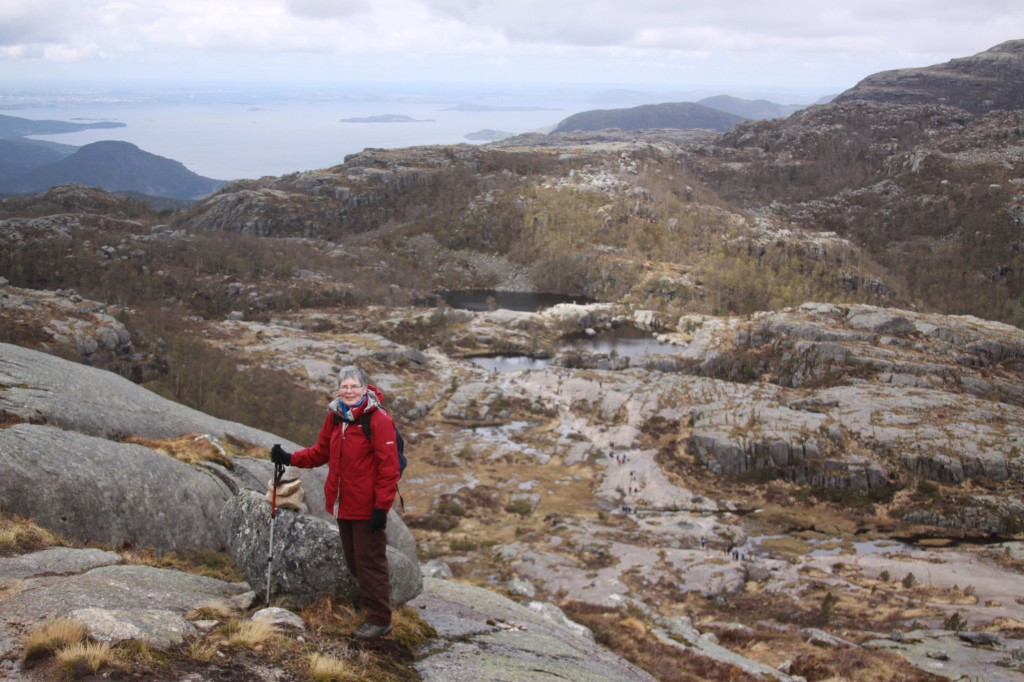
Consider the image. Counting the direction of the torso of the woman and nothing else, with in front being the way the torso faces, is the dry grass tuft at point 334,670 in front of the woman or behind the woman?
in front

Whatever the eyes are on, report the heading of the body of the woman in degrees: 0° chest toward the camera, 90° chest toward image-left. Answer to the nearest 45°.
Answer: approximately 45°

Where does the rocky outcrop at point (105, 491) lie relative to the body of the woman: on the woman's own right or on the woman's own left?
on the woman's own right
